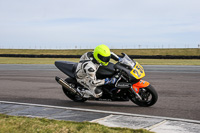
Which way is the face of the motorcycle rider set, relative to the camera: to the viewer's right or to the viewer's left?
to the viewer's right

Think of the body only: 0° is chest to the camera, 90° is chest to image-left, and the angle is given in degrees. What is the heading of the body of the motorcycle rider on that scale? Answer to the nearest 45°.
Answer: approximately 315°

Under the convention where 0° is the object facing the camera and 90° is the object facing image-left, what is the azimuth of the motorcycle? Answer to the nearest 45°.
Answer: approximately 315°
